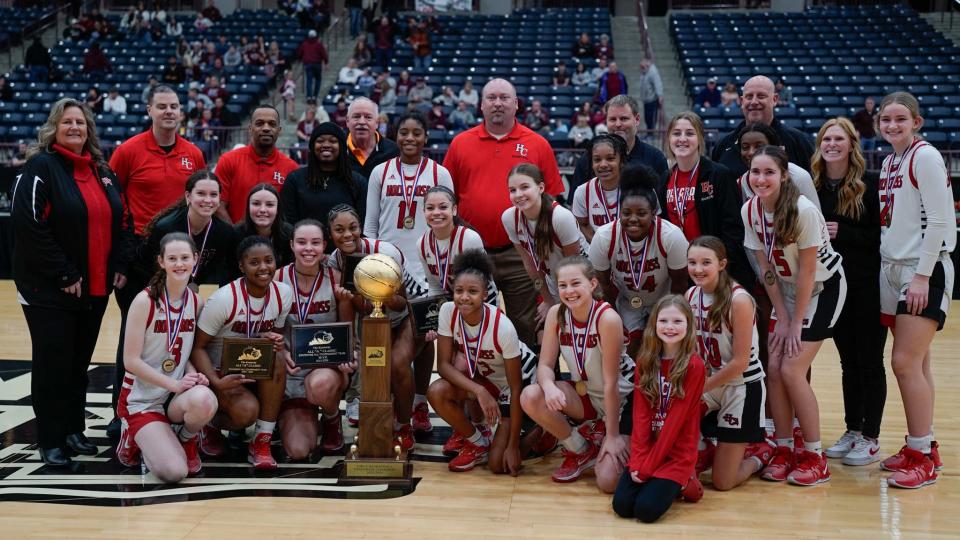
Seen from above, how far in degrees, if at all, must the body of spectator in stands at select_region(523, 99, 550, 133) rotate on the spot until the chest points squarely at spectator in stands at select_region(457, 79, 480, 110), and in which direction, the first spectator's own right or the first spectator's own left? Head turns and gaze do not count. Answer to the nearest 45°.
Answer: approximately 135° to the first spectator's own right

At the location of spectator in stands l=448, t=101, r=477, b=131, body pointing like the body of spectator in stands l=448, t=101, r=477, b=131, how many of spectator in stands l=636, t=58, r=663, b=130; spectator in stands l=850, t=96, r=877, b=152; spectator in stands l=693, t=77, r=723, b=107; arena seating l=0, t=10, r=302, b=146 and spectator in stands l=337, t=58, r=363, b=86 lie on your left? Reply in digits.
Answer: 3

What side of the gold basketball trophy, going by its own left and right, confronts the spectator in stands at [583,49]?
back

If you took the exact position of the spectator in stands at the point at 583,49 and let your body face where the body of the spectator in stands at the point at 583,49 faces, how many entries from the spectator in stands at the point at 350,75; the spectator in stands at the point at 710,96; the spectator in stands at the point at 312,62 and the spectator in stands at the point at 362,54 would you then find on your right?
3

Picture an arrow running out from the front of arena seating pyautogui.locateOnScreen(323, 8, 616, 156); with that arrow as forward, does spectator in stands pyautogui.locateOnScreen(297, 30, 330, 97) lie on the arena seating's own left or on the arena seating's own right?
on the arena seating's own right
